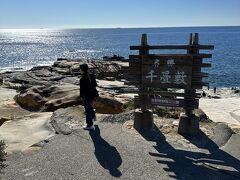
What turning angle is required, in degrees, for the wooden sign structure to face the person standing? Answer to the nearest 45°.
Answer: approximately 90° to its right

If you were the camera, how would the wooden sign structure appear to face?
facing the viewer
